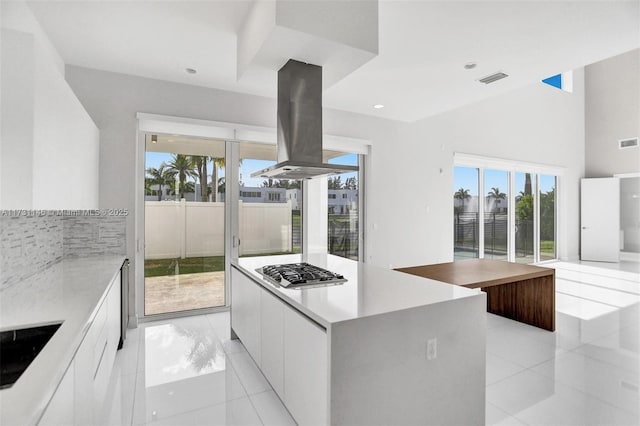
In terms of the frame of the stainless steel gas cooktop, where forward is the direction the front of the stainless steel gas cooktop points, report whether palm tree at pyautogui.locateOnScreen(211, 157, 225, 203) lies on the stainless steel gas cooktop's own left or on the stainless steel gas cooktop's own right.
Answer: on the stainless steel gas cooktop's own right

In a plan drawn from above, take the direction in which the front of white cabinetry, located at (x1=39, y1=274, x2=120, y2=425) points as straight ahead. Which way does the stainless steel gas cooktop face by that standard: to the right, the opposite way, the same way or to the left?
the opposite way

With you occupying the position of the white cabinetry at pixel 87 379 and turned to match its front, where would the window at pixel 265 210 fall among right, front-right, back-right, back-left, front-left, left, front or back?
front-left

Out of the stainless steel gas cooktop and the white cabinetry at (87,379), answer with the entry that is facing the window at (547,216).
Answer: the white cabinetry

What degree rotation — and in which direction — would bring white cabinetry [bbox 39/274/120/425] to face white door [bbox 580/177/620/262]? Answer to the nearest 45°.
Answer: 0° — it already faces it

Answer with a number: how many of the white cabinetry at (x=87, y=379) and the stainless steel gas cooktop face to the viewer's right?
1

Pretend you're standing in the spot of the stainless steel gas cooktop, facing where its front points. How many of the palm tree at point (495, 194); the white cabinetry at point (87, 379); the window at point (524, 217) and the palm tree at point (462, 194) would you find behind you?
3

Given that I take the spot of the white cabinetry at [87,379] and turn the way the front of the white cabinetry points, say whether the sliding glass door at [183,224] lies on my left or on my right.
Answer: on my left

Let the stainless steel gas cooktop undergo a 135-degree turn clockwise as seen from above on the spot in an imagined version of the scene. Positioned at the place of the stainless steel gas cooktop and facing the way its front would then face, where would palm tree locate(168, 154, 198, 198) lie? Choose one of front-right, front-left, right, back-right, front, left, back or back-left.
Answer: front-left

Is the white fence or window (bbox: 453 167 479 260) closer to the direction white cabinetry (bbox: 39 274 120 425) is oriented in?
the window

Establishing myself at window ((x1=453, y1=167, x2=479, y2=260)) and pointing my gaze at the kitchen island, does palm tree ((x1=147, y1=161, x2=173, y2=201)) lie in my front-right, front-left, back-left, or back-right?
back-right

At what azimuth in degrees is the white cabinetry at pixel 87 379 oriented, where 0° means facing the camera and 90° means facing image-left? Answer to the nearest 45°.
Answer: approximately 270°

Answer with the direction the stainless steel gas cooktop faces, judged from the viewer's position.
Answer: facing the viewer and to the left of the viewer

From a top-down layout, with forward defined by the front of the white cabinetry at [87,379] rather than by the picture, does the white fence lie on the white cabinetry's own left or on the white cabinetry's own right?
on the white cabinetry's own left

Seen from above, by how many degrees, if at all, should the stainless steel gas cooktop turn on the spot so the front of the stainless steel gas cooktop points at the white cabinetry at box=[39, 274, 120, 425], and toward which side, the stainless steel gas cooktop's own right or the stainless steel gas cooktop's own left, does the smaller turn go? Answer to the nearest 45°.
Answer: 0° — it already faces it

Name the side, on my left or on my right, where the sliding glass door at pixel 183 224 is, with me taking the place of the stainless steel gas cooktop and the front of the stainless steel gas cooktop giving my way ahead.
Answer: on my right
